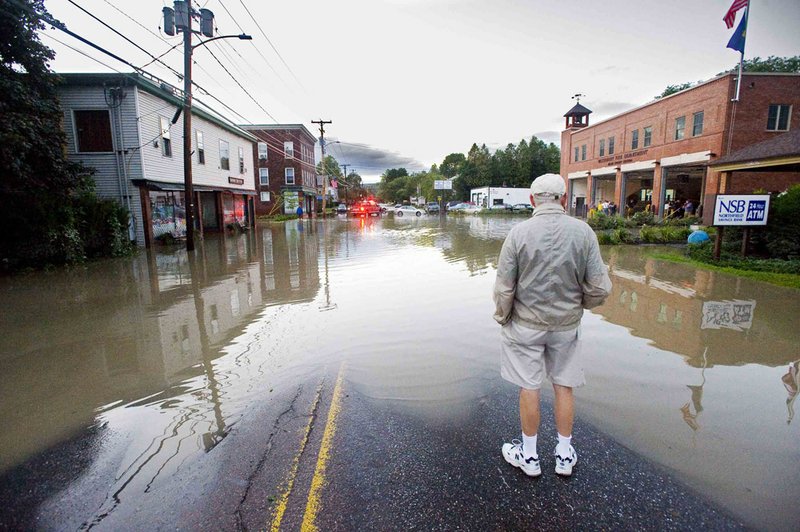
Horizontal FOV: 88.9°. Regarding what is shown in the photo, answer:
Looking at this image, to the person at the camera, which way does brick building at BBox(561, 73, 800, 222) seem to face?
facing the viewer and to the left of the viewer

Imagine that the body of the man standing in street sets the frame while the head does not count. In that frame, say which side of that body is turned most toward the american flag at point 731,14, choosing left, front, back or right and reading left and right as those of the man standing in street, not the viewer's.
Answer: front

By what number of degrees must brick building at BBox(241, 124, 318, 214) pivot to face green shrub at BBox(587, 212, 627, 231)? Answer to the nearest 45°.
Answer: approximately 45° to its right

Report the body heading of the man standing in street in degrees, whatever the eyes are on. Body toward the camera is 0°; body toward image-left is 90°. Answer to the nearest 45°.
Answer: approximately 180°

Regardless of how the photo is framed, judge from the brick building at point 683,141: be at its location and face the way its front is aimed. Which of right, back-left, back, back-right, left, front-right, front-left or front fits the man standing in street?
front-left

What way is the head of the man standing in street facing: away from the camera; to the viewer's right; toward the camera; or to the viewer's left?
away from the camera

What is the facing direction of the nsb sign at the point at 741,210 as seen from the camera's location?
facing the viewer

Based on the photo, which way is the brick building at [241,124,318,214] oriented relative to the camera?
to the viewer's right

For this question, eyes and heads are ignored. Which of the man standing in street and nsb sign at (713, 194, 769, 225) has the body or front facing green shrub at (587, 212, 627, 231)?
the man standing in street

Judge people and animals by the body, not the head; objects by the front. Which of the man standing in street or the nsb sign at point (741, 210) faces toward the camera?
the nsb sign

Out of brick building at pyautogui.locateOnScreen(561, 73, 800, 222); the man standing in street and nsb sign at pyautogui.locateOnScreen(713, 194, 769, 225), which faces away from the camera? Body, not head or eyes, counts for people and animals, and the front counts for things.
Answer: the man standing in street

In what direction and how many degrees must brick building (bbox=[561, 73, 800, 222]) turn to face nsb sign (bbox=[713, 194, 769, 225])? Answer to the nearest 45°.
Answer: approximately 45° to its left

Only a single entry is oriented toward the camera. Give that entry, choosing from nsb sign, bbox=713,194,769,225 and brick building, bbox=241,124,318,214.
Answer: the nsb sign

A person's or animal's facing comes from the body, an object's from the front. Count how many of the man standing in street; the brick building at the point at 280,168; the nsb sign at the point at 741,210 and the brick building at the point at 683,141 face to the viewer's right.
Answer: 1
